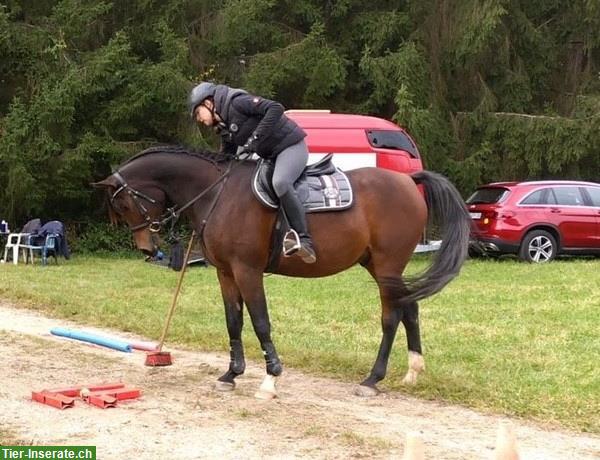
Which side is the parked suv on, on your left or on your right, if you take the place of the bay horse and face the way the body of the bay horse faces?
on your right

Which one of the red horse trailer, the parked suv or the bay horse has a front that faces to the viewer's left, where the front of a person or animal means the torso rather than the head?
the bay horse

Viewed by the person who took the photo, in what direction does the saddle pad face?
facing to the left of the viewer

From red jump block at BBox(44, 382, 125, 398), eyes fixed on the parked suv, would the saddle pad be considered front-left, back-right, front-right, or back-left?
front-right

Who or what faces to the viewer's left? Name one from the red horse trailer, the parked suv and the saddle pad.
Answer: the saddle pad

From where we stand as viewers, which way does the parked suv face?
facing away from the viewer and to the right of the viewer

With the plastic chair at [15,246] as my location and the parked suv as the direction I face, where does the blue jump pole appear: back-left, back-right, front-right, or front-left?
front-right

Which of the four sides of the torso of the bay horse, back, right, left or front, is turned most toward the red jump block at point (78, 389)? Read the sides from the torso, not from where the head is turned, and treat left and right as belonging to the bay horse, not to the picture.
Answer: front

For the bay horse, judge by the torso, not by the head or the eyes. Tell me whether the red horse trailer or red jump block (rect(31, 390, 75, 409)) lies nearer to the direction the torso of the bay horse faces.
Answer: the red jump block

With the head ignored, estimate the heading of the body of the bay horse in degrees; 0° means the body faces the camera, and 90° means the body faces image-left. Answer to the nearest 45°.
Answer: approximately 90°
